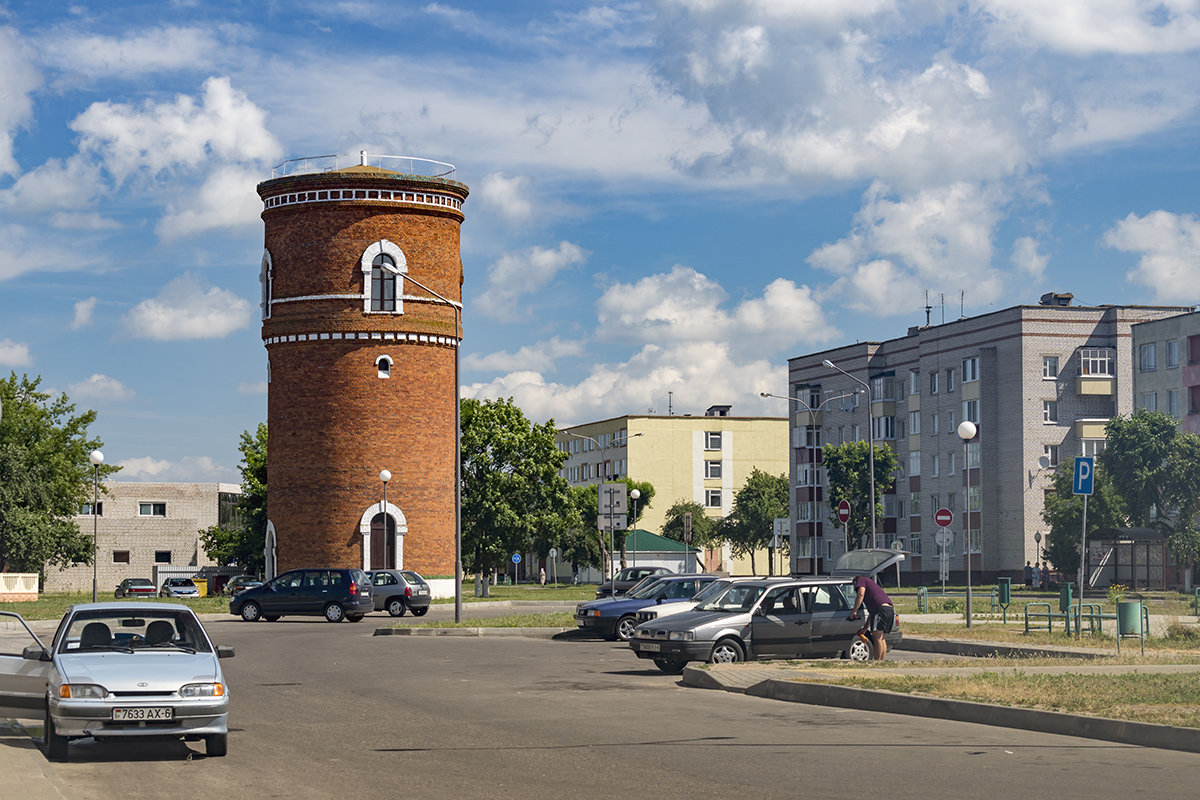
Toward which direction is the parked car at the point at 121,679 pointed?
toward the camera

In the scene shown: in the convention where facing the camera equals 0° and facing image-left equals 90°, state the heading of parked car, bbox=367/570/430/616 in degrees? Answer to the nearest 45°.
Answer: approximately 135°

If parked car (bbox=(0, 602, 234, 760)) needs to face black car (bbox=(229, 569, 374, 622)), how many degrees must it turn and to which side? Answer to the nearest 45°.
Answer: approximately 180°

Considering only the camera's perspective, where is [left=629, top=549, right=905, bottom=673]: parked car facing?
facing the viewer and to the left of the viewer

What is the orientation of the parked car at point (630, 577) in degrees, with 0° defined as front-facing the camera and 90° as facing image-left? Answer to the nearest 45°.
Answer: approximately 45°

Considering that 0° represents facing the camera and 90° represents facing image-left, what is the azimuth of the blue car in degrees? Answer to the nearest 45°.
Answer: approximately 45°

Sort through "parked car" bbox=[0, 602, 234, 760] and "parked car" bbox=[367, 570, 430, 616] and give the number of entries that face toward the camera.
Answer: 1

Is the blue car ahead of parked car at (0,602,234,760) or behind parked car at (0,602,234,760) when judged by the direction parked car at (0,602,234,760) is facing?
behind
